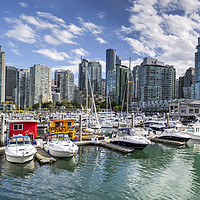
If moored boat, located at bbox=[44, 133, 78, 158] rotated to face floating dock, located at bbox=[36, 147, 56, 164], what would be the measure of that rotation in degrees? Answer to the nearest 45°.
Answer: approximately 90° to its right

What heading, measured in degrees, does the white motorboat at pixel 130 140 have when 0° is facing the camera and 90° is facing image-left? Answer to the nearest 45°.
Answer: approximately 315°

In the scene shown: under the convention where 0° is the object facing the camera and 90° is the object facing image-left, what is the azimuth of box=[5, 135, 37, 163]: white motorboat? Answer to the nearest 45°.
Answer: approximately 0°

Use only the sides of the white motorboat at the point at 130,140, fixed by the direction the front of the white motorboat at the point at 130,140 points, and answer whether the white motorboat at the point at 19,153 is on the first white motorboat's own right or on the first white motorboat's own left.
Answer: on the first white motorboat's own right

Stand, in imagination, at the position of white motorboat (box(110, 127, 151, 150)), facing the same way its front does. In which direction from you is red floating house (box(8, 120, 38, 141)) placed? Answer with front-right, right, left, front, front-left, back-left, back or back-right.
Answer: back-right

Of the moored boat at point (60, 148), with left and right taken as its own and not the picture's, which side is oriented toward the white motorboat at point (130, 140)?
left

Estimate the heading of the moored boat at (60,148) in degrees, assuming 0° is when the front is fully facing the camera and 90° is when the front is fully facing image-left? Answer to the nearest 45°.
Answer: approximately 315°
